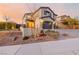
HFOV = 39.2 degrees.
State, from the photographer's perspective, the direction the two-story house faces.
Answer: facing the viewer and to the right of the viewer
